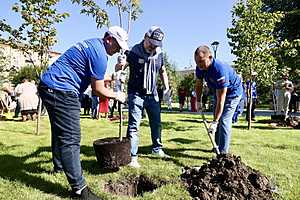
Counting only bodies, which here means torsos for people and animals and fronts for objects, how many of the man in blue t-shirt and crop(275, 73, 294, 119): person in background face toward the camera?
1

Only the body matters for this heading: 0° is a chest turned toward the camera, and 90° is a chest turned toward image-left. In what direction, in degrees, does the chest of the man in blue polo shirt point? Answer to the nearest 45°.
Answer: approximately 45°

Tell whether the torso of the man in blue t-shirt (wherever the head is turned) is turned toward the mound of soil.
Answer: yes

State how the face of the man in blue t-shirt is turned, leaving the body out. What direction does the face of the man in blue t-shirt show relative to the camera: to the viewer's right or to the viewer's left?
to the viewer's right

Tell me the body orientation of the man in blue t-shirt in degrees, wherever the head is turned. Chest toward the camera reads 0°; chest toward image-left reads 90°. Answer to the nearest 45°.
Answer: approximately 270°

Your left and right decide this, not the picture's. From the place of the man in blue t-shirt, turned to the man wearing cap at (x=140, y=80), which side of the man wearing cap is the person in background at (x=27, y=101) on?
left

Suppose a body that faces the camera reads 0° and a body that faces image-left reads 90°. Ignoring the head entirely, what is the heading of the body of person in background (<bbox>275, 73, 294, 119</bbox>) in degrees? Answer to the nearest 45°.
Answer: approximately 0°

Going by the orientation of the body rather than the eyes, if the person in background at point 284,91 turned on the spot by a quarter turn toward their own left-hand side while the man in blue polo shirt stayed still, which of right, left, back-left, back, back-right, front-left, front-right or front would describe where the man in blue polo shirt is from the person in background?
right

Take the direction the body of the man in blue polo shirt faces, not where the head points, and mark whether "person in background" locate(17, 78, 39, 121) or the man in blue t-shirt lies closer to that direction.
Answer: the man in blue t-shirt

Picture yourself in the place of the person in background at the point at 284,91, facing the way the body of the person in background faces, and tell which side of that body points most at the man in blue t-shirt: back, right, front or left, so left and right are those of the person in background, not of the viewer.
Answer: front

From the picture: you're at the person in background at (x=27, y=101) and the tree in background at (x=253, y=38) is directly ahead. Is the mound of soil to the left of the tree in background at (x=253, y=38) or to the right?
right

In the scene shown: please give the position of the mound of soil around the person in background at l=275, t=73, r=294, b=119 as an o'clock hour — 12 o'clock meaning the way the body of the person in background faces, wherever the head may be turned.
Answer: The mound of soil is roughly at 12 o'clock from the person in background.

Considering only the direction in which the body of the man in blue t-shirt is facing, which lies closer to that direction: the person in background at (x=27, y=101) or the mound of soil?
the mound of soil
